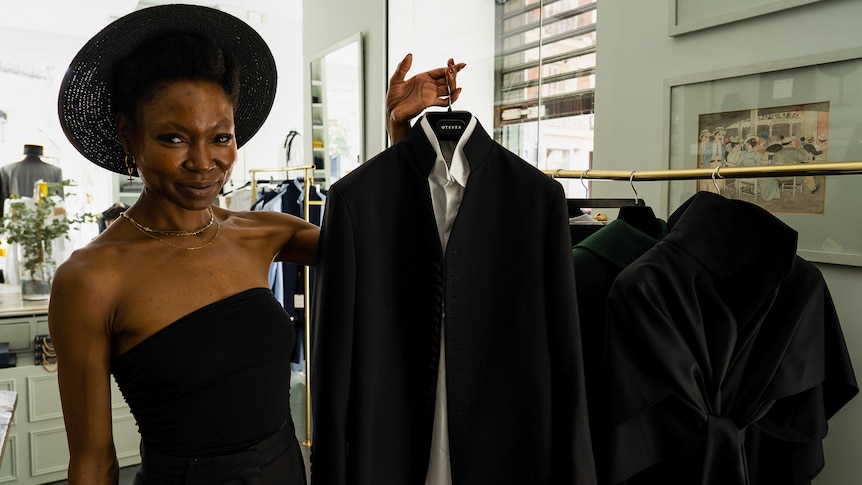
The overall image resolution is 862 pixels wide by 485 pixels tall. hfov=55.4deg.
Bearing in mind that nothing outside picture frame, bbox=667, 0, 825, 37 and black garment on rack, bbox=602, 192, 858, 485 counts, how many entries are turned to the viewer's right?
0

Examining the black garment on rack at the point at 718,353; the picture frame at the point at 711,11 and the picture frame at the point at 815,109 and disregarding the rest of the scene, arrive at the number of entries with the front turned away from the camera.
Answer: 0

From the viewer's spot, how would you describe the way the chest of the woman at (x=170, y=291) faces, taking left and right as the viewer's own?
facing the viewer and to the right of the viewer

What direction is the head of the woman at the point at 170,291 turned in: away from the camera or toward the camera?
toward the camera

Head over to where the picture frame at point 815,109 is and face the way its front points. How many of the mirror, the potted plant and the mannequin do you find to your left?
0

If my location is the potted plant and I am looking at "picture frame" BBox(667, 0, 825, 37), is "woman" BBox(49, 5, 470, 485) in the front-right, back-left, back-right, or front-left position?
front-right

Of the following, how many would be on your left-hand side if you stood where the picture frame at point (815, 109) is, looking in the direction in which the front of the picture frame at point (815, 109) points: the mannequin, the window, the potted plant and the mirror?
0

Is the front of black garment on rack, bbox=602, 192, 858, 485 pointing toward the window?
no

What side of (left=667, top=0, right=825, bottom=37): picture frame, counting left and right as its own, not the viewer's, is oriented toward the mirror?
right

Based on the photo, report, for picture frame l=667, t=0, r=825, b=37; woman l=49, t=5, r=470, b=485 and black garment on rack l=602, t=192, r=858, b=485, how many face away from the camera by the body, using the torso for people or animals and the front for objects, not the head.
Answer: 0

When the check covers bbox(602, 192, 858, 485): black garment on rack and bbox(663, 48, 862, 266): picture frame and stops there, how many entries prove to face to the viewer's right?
0

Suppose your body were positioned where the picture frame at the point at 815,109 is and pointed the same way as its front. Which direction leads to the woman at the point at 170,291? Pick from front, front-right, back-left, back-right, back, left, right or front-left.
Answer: front

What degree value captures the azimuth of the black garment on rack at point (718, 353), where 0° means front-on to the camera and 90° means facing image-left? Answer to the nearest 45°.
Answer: approximately 0°

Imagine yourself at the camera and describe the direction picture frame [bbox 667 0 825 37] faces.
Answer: facing the viewer and to the left of the viewer

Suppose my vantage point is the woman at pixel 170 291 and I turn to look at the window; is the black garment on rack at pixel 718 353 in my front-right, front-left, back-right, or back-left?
front-right
